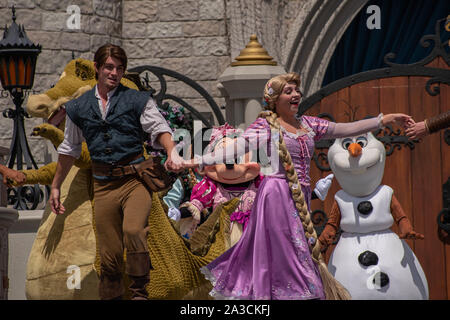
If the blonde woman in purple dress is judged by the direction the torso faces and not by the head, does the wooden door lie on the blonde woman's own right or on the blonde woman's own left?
on the blonde woman's own left

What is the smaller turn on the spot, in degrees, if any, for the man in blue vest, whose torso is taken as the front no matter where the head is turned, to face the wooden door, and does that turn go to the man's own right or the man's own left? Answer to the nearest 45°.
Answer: approximately 135° to the man's own left

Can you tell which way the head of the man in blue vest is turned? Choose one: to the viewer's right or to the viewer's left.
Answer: to the viewer's right

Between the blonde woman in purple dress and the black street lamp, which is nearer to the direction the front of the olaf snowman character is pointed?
the blonde woman in purple dress

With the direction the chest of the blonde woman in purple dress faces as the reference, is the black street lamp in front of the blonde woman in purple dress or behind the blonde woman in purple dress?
behind

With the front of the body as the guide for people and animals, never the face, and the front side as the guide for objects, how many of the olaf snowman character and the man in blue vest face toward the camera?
2

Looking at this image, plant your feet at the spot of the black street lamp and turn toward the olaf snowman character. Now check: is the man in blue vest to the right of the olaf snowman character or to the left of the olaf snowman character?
right

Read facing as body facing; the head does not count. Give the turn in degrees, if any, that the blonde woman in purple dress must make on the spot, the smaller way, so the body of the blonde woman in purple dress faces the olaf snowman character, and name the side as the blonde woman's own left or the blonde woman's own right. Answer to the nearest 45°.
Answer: approximately 90° to the blonde woman's own left

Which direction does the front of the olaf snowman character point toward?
toward the camera

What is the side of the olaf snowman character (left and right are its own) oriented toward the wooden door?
back
